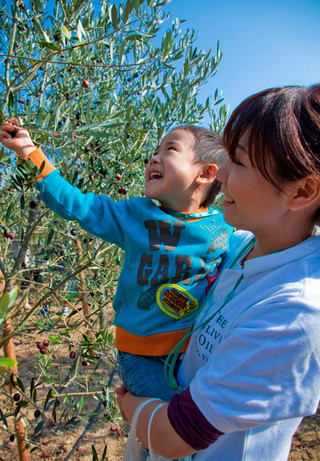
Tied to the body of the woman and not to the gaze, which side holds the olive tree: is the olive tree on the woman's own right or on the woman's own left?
on the woman's own right

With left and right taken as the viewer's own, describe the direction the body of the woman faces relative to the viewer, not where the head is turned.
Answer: facing to the left of the viewer

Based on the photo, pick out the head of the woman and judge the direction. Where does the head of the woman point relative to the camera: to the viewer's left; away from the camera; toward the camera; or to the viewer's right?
to the viewer's left

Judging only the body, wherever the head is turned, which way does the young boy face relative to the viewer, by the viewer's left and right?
facing the viewer and to the left of the viewer
